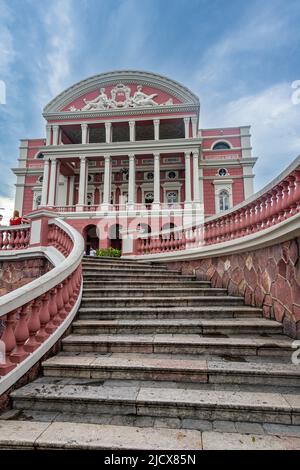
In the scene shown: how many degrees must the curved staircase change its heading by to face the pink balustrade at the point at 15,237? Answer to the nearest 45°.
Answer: approximately 135° to its right

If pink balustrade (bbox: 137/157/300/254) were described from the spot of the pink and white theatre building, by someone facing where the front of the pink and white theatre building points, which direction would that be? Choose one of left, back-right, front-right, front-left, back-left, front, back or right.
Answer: front

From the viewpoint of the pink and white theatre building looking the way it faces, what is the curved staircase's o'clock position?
The curved staircase is roughly at 12 o'clock from the pink and white theatre building.

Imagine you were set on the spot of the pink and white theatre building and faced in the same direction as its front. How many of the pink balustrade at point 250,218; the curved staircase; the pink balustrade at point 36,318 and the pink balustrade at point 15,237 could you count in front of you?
4

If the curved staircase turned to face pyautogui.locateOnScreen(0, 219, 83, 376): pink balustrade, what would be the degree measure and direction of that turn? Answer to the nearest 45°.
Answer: approximately 90° to its right

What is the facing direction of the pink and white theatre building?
toward the camera

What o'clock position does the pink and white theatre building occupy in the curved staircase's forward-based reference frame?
The pink and white theatre building is roughly at 6 o'clock from the curved staircase.

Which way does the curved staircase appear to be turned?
toward the camera

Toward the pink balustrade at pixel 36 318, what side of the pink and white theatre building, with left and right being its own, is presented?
front

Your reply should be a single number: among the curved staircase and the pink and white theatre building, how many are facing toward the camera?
2
